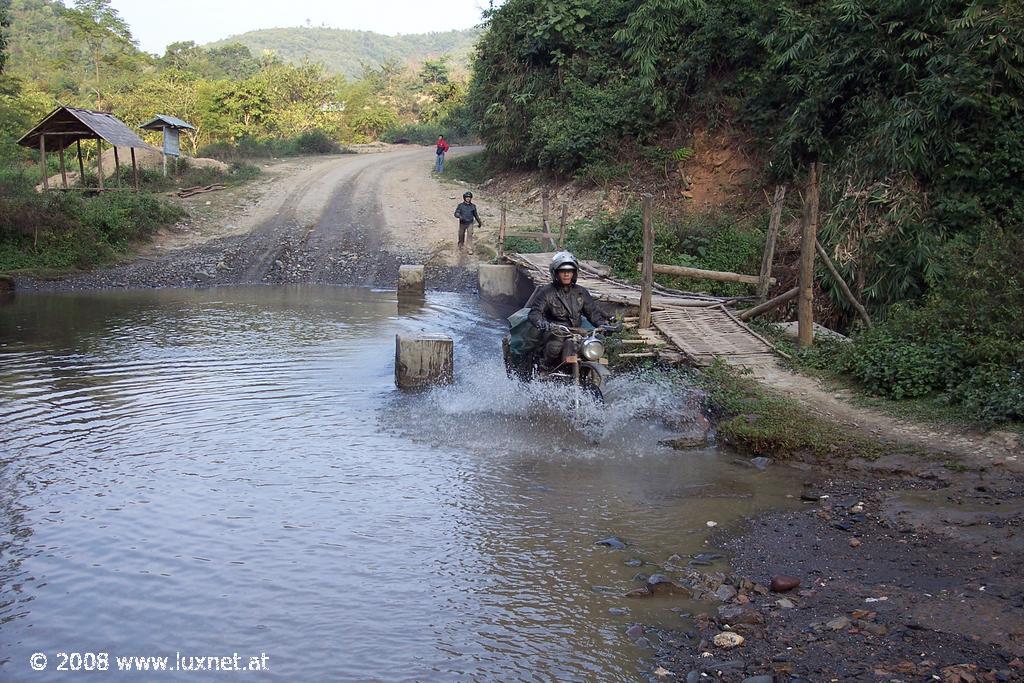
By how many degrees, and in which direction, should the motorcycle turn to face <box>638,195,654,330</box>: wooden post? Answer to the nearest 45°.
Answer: approximately 135° to its left

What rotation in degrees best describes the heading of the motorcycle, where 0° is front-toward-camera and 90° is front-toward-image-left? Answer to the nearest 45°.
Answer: approximately 315°

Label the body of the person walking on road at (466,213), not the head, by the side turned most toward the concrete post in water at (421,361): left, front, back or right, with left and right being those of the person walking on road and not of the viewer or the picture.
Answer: front

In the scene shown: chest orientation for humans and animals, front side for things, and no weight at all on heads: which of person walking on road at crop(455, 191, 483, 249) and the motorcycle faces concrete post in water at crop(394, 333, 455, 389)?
the person walking on road

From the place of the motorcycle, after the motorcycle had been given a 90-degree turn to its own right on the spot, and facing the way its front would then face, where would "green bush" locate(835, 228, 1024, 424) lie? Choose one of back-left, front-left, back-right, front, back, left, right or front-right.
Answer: back-left

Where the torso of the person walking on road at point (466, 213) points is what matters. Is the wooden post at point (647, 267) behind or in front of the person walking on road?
in front

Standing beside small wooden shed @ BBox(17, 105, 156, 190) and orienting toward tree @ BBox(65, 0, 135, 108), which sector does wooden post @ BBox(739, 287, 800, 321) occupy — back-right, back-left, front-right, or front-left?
back-right

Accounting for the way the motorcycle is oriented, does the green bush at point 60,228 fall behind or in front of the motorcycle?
behind

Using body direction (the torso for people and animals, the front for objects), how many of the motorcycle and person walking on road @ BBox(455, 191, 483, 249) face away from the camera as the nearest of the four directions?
0

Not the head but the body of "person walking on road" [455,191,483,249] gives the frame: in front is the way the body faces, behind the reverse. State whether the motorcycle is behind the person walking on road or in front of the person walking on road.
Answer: in front

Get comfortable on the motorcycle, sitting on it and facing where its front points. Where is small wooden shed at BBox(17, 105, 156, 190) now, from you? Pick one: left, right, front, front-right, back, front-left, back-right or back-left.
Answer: back

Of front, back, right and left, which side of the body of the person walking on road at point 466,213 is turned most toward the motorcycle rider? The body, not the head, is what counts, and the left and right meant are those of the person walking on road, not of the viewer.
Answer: front

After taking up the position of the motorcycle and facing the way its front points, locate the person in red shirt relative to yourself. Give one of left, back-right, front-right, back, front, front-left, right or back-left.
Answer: back-left
